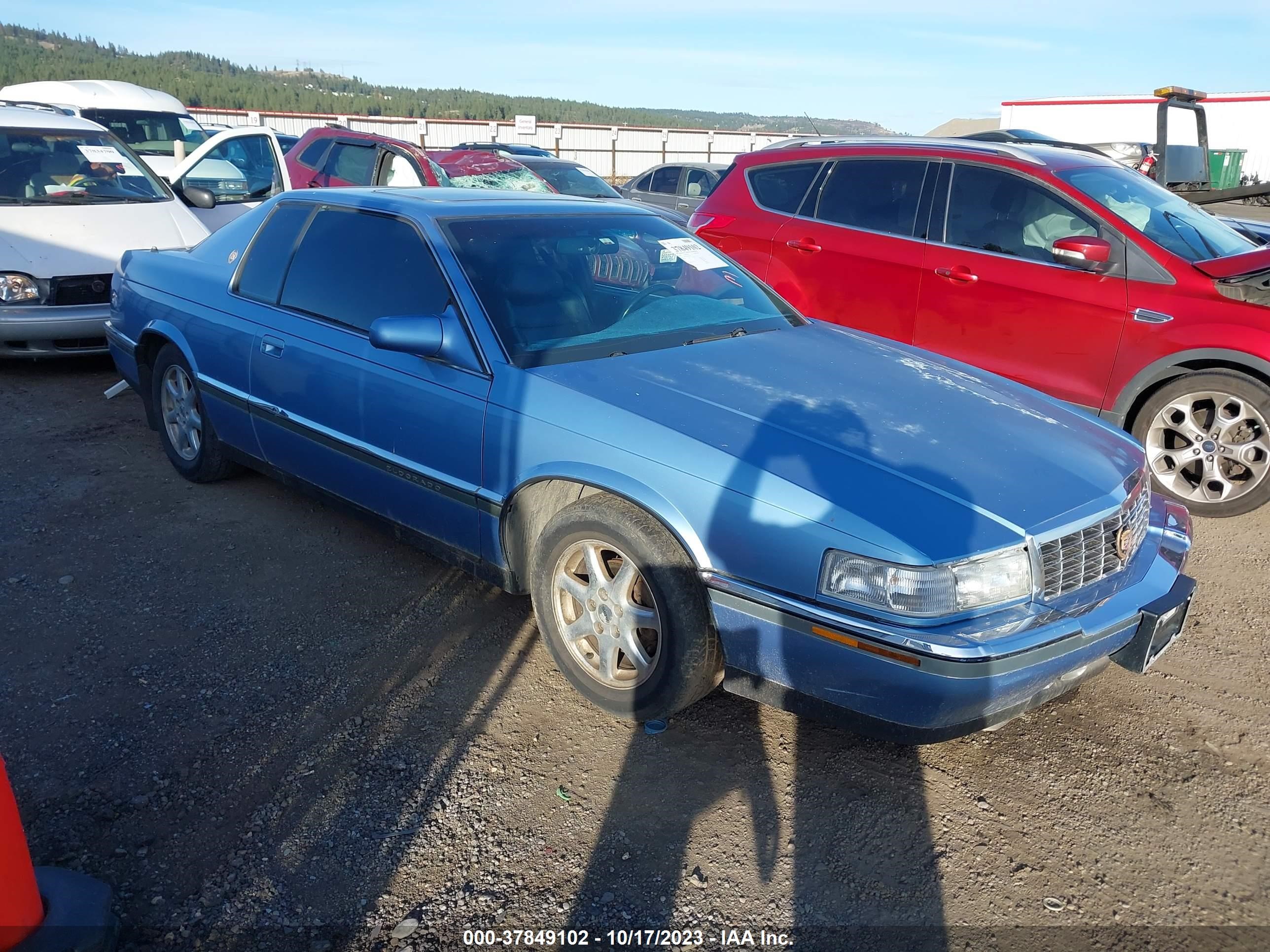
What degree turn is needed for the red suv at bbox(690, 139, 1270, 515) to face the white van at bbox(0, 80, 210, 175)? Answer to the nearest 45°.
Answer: approximately 180°

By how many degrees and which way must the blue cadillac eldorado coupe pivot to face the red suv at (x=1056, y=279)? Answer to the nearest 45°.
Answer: approximately 90° to its left

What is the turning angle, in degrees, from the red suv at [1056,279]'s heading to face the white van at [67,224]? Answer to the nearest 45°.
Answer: approximately 135° to its right

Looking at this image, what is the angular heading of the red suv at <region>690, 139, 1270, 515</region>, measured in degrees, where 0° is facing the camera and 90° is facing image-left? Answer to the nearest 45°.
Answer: approximately 315°

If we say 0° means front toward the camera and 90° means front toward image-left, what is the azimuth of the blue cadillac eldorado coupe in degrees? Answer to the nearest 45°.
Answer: approximately 315°

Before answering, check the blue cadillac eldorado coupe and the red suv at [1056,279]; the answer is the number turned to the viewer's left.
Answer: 0

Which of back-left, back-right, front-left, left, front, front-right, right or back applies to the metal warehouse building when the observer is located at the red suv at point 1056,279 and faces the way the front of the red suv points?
back-left

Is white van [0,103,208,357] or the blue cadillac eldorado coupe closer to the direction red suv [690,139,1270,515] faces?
the blue cadillac eldorado coupe

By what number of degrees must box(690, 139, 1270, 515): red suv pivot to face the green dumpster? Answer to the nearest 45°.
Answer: approximately 135° to its left
